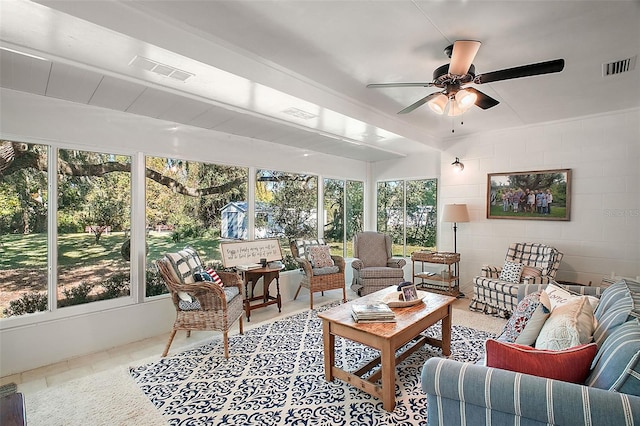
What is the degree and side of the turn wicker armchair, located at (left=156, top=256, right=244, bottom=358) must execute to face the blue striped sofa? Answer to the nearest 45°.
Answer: approximately 45° to its right

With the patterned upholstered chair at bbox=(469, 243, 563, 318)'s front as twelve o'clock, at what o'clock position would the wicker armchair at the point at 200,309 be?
The wicker armchair is roughly at 12 o'clock from the patterned upholstered chair.

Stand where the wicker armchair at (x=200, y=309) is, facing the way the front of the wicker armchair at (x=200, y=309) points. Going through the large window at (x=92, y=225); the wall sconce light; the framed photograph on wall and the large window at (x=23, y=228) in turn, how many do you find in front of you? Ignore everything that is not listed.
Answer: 2

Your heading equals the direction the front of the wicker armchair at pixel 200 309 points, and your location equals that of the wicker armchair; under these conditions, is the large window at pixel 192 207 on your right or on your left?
on your left

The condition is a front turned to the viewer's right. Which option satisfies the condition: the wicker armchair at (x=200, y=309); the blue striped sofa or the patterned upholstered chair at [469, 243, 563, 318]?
the wicker armchair

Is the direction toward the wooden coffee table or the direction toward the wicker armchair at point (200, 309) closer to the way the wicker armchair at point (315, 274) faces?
the wooden coffee table

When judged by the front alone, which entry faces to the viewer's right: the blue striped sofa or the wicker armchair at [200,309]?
the wicker armchair

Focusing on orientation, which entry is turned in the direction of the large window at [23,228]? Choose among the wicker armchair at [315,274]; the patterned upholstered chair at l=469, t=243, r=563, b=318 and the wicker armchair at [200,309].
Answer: the patterned upholstered chair

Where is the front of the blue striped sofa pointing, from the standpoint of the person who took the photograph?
facing to the left of the viewer

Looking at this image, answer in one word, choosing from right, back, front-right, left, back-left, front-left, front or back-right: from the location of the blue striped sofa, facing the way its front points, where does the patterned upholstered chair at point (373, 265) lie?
front-right

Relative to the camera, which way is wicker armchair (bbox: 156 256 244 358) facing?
to the viewer's right

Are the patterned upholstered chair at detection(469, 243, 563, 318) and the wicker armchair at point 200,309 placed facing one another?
yes

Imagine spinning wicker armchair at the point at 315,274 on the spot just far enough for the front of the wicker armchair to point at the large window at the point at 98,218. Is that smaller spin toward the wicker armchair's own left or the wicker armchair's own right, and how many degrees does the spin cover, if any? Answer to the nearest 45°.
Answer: approximately 90° to the wicker armchair's own right

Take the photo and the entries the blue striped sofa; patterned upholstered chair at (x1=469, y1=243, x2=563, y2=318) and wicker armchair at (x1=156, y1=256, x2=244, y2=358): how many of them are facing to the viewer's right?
1

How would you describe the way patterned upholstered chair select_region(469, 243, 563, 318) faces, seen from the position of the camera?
facing the viewer and to the left of the viewer

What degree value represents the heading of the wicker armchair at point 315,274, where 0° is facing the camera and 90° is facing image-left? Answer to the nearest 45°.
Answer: approximately 315°

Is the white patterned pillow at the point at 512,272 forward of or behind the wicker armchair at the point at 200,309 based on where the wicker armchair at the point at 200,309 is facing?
forward

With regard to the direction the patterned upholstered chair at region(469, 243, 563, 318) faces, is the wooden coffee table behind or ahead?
ahead

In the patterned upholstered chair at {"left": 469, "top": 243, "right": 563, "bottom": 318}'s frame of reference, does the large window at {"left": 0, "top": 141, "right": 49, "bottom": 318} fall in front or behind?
in front
